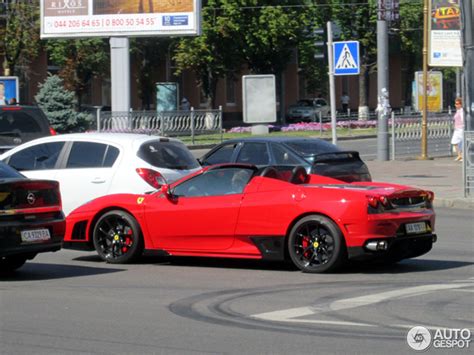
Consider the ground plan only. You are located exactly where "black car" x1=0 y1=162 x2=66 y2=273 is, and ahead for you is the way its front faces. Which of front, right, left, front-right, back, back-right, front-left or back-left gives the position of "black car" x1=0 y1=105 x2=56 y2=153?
front-right

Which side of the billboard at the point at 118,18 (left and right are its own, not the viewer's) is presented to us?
front

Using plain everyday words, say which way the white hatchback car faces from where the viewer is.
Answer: facing away from the viewer and to the left of the viewer

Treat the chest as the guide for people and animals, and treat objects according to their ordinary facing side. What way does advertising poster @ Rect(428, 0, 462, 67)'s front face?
toward the camera

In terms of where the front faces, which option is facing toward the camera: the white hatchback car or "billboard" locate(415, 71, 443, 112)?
the billboard

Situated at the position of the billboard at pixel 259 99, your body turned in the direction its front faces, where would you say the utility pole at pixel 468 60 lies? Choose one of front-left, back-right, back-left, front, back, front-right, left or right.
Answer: front-left

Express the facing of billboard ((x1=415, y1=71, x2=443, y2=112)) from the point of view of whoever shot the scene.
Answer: facing the viewer

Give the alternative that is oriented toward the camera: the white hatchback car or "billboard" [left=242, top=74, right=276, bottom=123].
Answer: the billboard
